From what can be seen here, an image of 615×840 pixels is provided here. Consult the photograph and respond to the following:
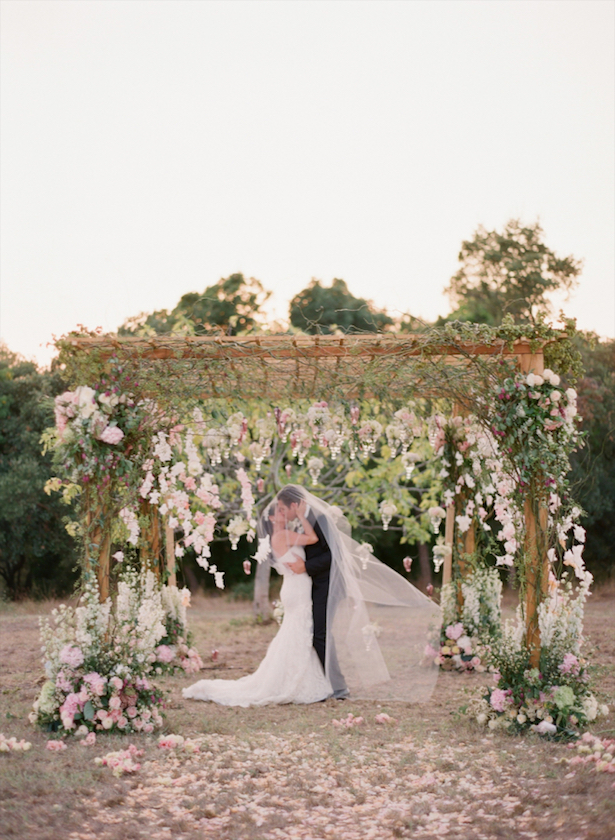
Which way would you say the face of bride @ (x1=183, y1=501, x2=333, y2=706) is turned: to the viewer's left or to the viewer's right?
to the viewer's right

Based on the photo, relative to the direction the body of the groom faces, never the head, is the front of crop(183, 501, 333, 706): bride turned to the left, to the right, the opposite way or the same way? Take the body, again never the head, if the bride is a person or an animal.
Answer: the opposite way

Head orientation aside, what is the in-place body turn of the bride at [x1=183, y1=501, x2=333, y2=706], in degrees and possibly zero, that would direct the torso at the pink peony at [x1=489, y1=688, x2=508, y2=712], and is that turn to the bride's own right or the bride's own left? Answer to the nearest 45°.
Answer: approximately 45° to the bride's own right

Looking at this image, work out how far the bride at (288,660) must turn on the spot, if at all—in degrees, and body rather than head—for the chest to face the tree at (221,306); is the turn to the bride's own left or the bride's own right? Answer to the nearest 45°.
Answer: approximately 90° to the bride's own left

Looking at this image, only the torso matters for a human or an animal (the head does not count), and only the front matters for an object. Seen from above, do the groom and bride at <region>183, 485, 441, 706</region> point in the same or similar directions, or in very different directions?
very different directions

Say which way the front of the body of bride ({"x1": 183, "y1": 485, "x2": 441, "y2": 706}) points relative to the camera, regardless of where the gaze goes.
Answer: to the viewer's right

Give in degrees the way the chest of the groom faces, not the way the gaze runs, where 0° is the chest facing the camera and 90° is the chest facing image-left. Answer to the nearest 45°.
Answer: approximately 90°

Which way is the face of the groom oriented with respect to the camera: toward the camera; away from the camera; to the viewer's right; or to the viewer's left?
to the viewer's left
